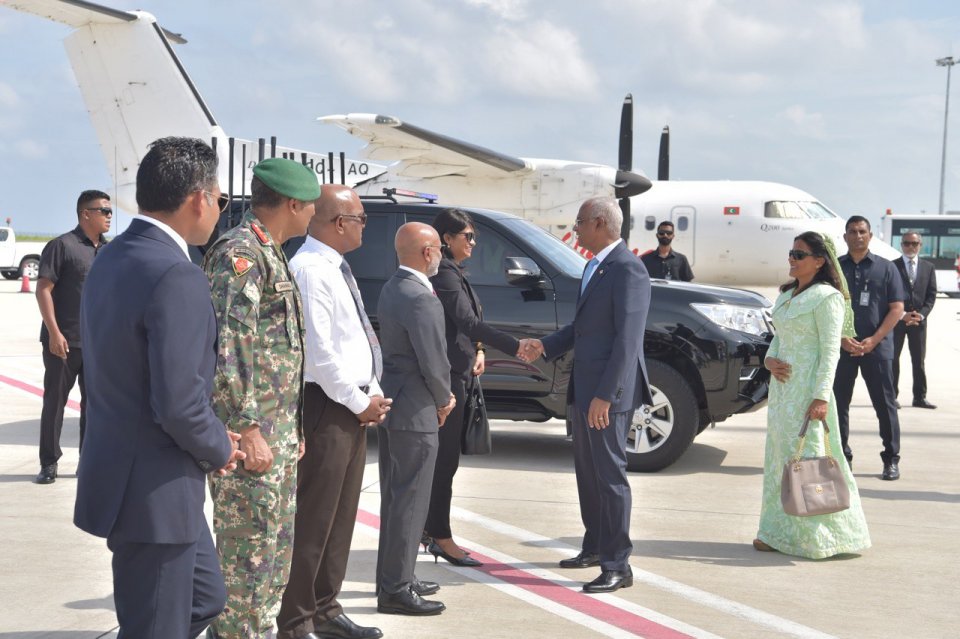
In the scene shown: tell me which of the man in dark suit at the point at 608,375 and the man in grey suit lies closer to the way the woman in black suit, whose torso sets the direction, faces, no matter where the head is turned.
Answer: the man in dark suit

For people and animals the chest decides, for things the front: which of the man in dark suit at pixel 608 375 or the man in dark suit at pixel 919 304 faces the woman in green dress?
the man in dark suit at pixel 919 304

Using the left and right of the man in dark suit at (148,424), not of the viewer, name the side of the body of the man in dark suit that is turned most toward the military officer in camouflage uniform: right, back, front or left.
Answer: front

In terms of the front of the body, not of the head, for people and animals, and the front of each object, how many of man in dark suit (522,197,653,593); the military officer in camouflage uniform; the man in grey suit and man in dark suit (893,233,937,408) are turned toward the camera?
1

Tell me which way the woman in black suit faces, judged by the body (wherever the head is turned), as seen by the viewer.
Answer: to the viewer's right

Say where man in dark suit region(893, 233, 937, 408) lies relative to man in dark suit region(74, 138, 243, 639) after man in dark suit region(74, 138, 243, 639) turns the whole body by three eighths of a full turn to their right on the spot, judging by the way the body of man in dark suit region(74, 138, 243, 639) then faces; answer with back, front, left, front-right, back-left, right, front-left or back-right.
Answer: back-left

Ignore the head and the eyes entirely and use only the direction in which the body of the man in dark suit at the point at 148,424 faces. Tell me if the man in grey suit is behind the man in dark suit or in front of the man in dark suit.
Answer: in front

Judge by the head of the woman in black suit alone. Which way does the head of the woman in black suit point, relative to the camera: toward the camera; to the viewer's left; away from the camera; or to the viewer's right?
to the viewer's right

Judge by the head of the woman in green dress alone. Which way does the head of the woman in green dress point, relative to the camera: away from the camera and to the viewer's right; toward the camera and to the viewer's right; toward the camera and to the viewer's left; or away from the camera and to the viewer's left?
toward the camera and to the viewer's left

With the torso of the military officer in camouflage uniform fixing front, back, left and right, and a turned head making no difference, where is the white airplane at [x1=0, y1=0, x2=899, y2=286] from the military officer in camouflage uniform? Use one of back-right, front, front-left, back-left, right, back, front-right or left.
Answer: left

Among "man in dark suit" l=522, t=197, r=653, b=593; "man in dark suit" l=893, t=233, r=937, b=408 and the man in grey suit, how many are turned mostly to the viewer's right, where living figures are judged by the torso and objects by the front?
1

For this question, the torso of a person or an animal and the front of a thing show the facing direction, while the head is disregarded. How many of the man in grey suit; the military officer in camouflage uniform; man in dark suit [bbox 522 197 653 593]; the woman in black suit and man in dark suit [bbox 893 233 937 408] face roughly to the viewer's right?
3

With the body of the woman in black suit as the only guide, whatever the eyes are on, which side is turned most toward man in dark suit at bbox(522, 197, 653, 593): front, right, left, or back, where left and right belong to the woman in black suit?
front

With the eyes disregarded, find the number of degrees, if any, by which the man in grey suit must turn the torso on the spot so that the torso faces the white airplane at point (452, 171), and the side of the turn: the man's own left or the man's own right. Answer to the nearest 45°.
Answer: approximately 90° to the man's own left

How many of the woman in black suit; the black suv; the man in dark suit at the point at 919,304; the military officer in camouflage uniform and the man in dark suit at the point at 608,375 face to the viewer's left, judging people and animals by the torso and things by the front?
1

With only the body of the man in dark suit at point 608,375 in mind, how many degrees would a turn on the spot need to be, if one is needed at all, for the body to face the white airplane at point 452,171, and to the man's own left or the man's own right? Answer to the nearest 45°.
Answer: approximately 90° to the man's own right

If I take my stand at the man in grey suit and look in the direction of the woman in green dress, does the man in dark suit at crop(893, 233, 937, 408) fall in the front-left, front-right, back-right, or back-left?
front-left

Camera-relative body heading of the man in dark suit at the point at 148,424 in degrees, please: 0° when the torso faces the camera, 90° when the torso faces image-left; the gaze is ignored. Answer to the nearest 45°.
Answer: approximately 225°

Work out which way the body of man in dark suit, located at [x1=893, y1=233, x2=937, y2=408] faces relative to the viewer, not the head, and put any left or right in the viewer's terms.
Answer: facing the viewer
